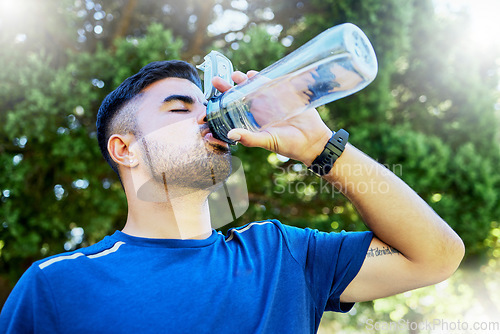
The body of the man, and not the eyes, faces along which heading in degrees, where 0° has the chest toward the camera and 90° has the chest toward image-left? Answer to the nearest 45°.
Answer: approximately 315°

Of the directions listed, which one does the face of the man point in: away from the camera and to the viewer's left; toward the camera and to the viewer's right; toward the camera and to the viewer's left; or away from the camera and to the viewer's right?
toward the camera and to the viewer's right

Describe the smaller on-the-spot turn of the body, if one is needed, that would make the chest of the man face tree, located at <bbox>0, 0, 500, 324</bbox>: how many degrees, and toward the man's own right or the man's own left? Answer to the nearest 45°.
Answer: approximately 135° to the man's own left
